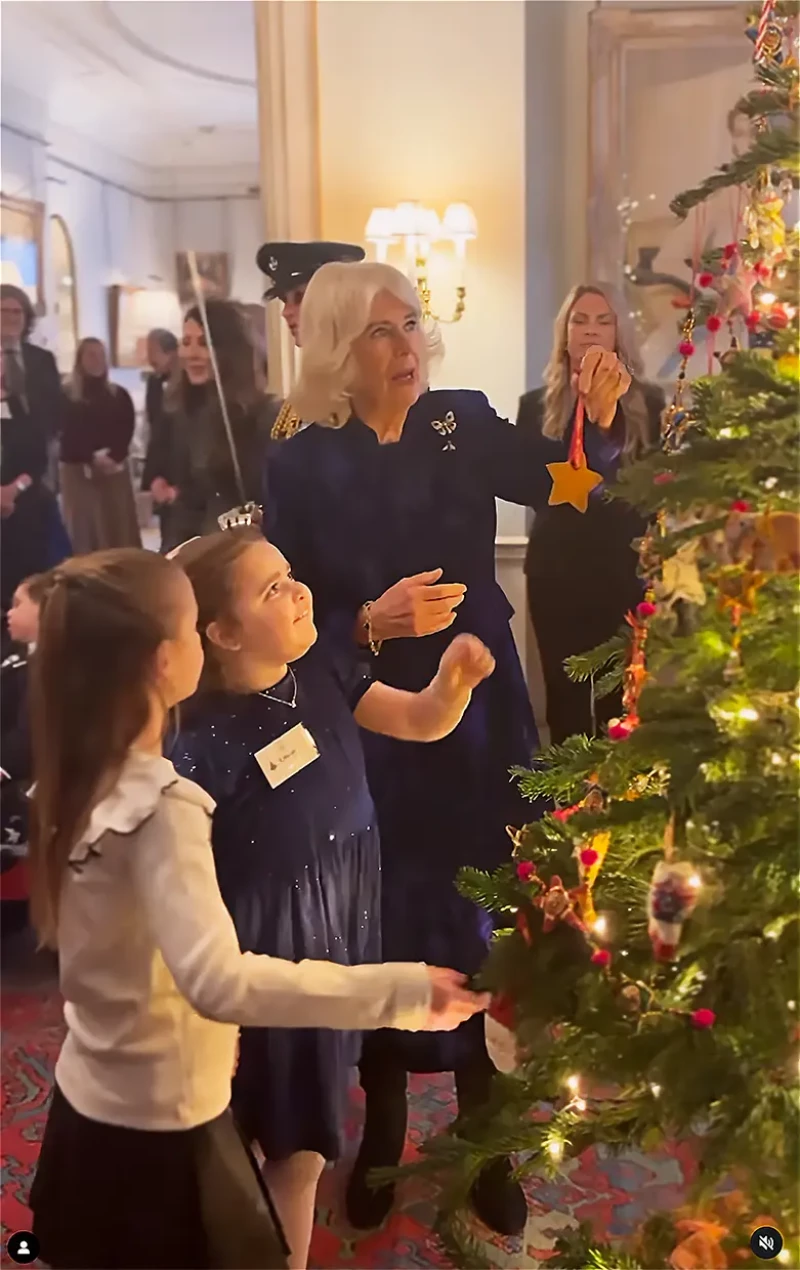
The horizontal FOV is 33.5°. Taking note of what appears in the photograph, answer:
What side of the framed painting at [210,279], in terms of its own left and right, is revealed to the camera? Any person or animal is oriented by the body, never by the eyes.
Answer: front

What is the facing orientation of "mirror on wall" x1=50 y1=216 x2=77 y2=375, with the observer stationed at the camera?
facing the viewer and to the right of the viewer

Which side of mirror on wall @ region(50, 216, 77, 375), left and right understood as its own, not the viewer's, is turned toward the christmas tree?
front

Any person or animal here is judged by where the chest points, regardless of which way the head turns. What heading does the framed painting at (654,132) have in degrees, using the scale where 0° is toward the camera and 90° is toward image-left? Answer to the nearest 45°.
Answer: approximately 0°

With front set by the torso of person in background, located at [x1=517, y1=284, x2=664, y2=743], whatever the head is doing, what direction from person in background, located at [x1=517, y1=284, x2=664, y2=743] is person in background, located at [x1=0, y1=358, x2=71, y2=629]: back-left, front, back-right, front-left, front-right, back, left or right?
right

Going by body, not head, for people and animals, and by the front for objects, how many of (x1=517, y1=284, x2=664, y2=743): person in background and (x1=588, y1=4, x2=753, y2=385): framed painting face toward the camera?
2

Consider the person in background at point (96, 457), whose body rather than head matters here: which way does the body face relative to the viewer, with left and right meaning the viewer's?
facing the viewer

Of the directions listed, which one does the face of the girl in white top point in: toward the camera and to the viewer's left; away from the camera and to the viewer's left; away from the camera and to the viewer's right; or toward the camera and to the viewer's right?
away from the camera and to the viewer's right

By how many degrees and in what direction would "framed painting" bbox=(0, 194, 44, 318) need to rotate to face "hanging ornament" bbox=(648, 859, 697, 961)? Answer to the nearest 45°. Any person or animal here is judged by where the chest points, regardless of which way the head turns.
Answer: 0° — it already faces it
